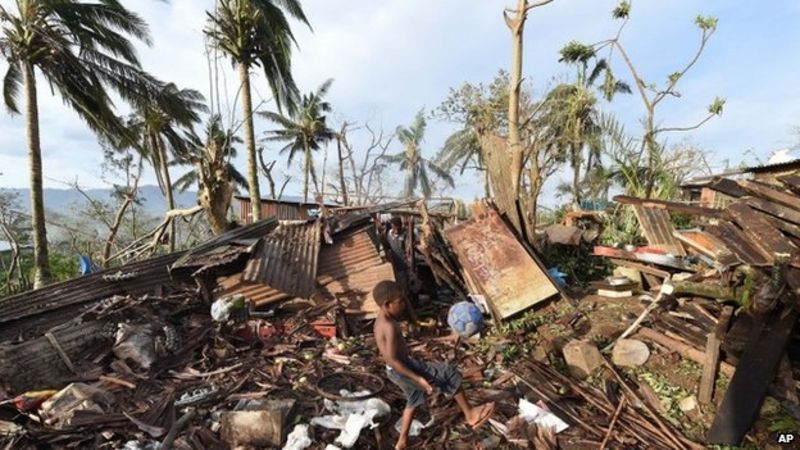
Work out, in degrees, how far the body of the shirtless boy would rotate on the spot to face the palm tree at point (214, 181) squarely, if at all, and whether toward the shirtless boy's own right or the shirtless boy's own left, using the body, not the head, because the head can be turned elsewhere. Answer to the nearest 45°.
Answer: approximately 135° to the shirtless boy's own left

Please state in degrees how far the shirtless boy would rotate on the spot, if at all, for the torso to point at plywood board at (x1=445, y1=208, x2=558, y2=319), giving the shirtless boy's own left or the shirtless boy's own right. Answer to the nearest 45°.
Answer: approximately 45° to the shirtless boy's own left

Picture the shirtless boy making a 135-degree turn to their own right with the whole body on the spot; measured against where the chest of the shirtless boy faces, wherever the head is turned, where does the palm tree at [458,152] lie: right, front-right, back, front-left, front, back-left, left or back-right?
back-right

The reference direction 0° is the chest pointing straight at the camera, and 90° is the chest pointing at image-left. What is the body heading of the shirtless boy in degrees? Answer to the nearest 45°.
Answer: approximately 270°

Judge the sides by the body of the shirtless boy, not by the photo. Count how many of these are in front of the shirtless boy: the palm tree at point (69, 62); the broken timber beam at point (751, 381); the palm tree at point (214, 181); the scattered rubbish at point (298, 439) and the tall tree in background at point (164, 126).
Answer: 1

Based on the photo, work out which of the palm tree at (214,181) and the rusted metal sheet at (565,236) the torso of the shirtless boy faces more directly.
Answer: the rusted metal sheet

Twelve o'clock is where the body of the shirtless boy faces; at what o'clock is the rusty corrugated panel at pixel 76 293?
The rusty corrugated panel is roughly at 7 o'clock from the shirtless boy.

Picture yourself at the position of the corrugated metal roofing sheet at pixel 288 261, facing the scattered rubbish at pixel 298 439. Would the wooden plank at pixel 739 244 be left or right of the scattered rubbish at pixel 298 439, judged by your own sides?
left

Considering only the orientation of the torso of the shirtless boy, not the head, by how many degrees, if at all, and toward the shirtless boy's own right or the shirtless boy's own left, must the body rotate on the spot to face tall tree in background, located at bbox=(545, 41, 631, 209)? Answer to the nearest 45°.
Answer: approximately 45° to the shirtless boy's own left

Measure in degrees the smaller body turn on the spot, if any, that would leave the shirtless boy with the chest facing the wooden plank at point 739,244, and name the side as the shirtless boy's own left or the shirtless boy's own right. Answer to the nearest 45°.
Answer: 0° — they already face it

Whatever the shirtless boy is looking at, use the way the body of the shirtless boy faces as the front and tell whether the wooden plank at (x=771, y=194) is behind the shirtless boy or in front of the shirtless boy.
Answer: in front

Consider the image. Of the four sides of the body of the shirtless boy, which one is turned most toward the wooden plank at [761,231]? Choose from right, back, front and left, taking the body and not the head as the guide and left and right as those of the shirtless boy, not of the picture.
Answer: front

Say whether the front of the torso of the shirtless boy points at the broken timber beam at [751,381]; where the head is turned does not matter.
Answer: yes

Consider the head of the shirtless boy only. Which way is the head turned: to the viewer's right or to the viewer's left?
to the viewer's right

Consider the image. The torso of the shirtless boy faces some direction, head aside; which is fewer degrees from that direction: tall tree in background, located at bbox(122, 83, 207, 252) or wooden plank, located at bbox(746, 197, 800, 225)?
the wooden plank

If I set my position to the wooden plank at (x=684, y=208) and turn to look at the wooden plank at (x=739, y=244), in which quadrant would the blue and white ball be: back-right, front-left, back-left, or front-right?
back-right
